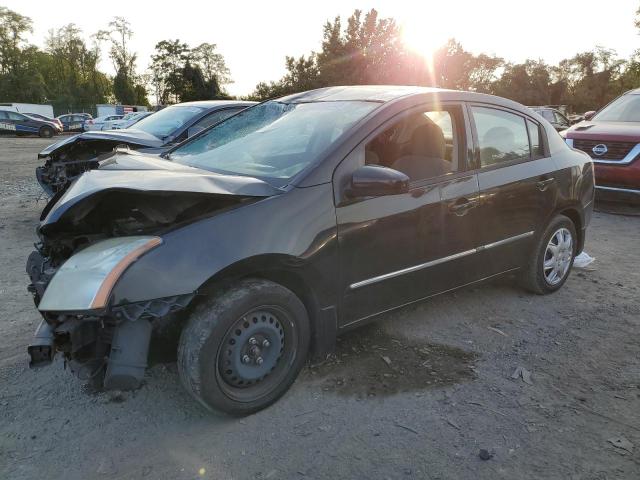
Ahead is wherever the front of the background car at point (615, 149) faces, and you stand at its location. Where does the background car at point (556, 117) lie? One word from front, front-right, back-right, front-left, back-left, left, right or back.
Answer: back-right

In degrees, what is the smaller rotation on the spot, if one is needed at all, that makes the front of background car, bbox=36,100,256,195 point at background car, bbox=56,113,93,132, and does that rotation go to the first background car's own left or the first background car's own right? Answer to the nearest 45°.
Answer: approximately 135° to the first background car's own right

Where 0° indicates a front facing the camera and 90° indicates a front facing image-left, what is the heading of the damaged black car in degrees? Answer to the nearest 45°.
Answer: approximately 45°

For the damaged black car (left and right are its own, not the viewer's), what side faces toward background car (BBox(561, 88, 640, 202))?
back

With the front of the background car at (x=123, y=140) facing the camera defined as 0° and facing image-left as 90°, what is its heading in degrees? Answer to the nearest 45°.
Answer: approximately 45°

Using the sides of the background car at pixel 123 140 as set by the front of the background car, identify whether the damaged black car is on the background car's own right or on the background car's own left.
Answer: on the background car's own left
